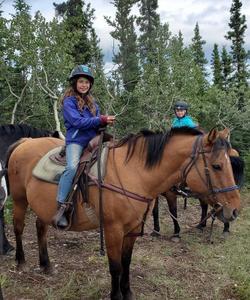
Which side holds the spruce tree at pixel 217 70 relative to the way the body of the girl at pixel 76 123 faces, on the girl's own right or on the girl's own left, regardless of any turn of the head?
on the girl's own left

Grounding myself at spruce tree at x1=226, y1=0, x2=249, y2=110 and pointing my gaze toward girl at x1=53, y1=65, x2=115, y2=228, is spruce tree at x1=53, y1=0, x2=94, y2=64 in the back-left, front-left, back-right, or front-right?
front-right

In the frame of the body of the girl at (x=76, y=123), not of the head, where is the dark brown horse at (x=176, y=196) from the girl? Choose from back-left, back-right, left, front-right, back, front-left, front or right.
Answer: left

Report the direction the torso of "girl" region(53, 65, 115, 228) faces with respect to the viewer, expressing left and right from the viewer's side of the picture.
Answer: facing the viewer and to the right of the viewer

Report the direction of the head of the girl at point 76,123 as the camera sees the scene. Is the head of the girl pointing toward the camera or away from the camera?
toward the camera
